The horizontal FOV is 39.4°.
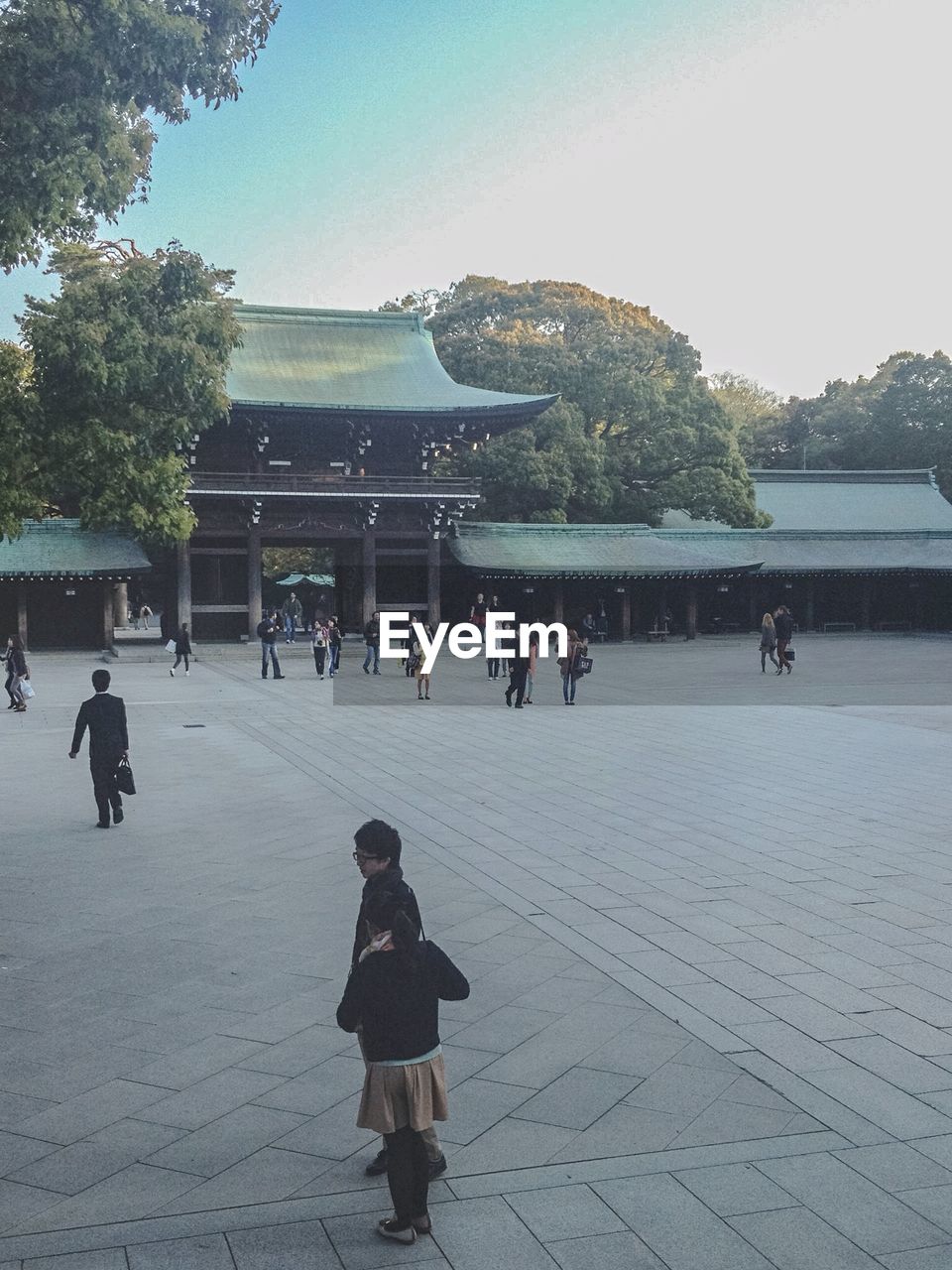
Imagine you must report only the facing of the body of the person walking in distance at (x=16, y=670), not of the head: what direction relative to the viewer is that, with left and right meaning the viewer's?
facing to the left of the viewer

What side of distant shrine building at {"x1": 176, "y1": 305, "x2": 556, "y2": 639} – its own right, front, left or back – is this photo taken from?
front

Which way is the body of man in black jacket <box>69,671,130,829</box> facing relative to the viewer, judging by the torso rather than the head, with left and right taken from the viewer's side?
facing away from the viewer

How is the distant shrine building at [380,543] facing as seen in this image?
toward the camera

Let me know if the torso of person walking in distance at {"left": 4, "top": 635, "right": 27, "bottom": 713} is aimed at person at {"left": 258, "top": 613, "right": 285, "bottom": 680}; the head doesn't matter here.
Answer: no

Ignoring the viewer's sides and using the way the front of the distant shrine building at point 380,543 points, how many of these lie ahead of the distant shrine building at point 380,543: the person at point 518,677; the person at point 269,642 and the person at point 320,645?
3

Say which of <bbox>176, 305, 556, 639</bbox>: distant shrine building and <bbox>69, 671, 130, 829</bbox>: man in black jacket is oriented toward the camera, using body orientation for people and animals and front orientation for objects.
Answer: the distant shrine building

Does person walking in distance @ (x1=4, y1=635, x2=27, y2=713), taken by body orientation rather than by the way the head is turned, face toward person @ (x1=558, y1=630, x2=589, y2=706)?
no

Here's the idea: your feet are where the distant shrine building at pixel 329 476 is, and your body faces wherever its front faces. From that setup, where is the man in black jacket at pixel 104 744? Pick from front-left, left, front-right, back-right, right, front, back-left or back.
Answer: front

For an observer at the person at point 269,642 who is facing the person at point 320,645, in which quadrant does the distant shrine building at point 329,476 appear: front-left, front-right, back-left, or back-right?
front-left

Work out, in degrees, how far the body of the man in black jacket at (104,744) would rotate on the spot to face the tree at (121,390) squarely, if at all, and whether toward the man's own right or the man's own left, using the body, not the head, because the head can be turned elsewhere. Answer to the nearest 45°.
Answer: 0° — they already face it

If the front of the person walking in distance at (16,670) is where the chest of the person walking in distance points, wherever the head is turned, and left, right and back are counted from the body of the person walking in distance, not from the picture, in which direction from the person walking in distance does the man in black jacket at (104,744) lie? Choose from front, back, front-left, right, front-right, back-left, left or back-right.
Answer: left
